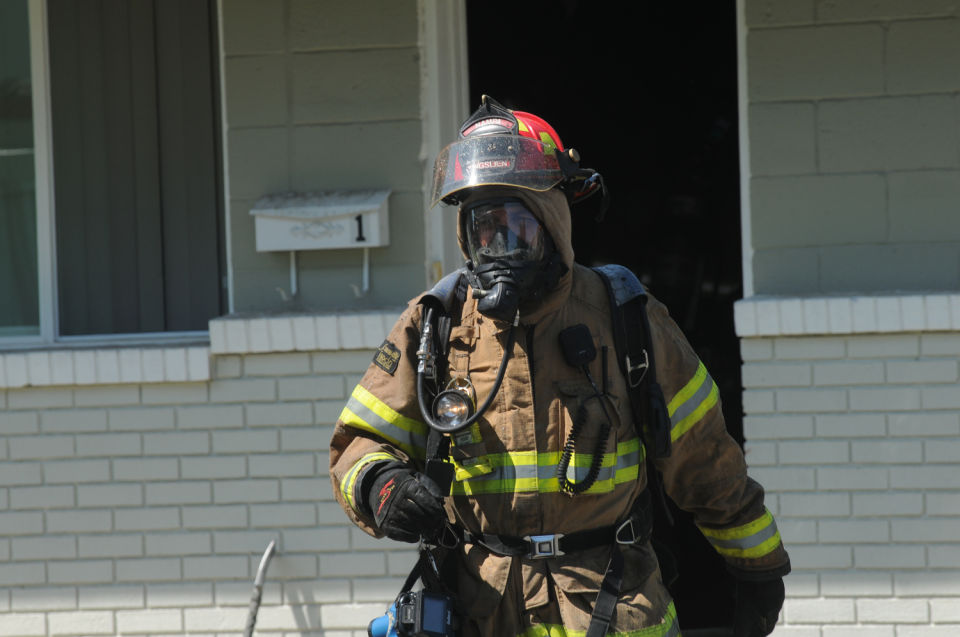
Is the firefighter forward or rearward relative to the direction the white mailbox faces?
forward

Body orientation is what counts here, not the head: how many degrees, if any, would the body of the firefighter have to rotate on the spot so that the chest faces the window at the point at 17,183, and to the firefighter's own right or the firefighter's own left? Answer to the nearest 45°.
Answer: approximately 135° to the firefighter's own right

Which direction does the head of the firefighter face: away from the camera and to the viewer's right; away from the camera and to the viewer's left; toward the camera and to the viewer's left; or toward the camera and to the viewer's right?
toward the camera and to the viewer's left

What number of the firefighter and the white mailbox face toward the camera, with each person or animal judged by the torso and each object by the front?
2

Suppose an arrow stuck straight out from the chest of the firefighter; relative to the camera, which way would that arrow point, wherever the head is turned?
toward the camera

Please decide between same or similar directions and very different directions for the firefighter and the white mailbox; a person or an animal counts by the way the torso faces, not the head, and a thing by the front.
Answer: same or similar directions

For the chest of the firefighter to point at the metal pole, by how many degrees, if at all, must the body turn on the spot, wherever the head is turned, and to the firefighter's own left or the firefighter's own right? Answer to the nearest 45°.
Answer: approximately 135° to the firefighter's own right

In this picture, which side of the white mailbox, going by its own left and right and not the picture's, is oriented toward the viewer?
front

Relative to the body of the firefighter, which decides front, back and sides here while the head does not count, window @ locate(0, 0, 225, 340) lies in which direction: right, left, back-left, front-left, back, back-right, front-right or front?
back-right

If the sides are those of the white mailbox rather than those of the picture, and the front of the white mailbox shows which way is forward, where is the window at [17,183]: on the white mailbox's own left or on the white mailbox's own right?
on the white mailbox's own right
